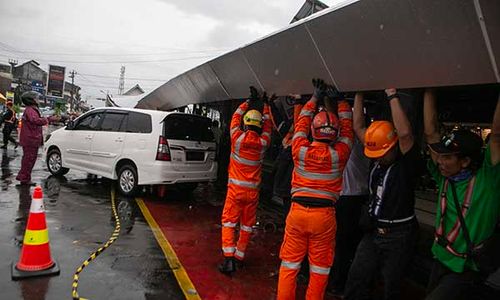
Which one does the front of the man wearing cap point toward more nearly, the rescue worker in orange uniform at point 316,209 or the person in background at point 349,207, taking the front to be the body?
the rescue worker in orange uniform

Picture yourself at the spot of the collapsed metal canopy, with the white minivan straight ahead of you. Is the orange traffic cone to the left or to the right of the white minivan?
left

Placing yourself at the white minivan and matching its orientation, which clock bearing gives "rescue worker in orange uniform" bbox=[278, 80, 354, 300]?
The rescue worker in orange uniform is roughly at 7 o'clock from the white minivan.

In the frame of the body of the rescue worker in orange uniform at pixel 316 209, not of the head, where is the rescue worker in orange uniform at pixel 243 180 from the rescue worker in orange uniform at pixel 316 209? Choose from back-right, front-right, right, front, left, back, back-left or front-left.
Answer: front-left

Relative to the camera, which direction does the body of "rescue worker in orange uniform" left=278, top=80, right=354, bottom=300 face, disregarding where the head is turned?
away from the camera

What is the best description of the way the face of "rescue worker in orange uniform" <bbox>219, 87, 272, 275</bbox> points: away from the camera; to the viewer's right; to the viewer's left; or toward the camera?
away from the camera

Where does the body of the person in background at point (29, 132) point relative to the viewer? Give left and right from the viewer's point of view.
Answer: facing to the right of the viewer

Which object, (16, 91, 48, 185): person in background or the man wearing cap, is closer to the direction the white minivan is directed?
the person in background

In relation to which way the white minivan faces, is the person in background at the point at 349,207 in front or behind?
behind

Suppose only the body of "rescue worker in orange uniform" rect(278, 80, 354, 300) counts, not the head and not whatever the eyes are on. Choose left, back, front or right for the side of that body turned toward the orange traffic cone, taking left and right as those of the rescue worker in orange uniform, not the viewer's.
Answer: left

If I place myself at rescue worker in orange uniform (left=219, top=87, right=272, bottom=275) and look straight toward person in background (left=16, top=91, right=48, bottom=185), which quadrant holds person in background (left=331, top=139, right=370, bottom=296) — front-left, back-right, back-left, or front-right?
back-right

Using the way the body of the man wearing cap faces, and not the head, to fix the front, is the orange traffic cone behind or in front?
in front
